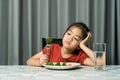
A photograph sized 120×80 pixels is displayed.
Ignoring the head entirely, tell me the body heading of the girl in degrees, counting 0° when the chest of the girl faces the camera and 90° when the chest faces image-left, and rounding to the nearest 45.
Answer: approximately 0°

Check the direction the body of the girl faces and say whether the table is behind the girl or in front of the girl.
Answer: in front
